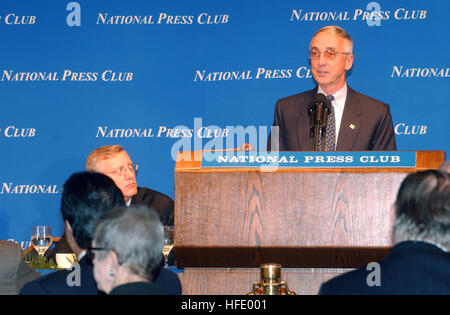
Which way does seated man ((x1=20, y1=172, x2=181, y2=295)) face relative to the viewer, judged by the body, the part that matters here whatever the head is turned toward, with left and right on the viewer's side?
facing away from the viewer

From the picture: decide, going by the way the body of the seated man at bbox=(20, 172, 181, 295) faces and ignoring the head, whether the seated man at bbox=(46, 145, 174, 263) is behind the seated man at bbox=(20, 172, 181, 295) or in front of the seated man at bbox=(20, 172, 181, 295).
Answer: in front

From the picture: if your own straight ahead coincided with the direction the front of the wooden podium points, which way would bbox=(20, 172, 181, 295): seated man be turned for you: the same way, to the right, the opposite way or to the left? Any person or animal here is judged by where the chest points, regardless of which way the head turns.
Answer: the opposite way

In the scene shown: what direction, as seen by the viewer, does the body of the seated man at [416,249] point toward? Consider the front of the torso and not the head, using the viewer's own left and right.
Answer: facing away from the viewer

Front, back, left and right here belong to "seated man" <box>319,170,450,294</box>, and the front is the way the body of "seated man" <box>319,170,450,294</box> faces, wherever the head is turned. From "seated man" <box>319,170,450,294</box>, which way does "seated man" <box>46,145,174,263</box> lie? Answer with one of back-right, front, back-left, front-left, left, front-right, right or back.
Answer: front-left

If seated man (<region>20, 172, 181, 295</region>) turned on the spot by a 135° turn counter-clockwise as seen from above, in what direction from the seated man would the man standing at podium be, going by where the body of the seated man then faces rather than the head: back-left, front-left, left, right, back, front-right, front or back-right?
back

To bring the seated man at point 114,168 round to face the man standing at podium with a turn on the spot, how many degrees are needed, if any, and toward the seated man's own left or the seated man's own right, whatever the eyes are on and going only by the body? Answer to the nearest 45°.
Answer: approximately 45° to the seated man's own left

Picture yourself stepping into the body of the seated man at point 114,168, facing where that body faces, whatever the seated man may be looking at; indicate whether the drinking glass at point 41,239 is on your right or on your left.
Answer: on your right

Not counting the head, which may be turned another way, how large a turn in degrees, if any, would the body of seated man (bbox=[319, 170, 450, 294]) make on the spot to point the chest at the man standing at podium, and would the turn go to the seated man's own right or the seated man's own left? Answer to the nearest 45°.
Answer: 0° — they already face them

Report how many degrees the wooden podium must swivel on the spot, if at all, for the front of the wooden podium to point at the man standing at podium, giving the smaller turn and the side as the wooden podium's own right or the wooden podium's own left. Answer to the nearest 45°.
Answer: approximately 180°

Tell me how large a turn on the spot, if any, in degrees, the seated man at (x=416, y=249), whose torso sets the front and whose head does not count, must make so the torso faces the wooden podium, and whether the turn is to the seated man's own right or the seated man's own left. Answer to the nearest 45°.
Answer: approximately 45° to the seated man's own left

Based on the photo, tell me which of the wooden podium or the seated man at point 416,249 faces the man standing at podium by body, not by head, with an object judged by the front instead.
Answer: the seated man

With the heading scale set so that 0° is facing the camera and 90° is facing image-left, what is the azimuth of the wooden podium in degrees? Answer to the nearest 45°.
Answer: approximately 0°

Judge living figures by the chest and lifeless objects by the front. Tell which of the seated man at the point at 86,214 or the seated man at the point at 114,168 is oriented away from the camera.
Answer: the seated man at the point at 86,214

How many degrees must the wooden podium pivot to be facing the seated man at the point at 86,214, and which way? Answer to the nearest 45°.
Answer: approximately 90° to its right
